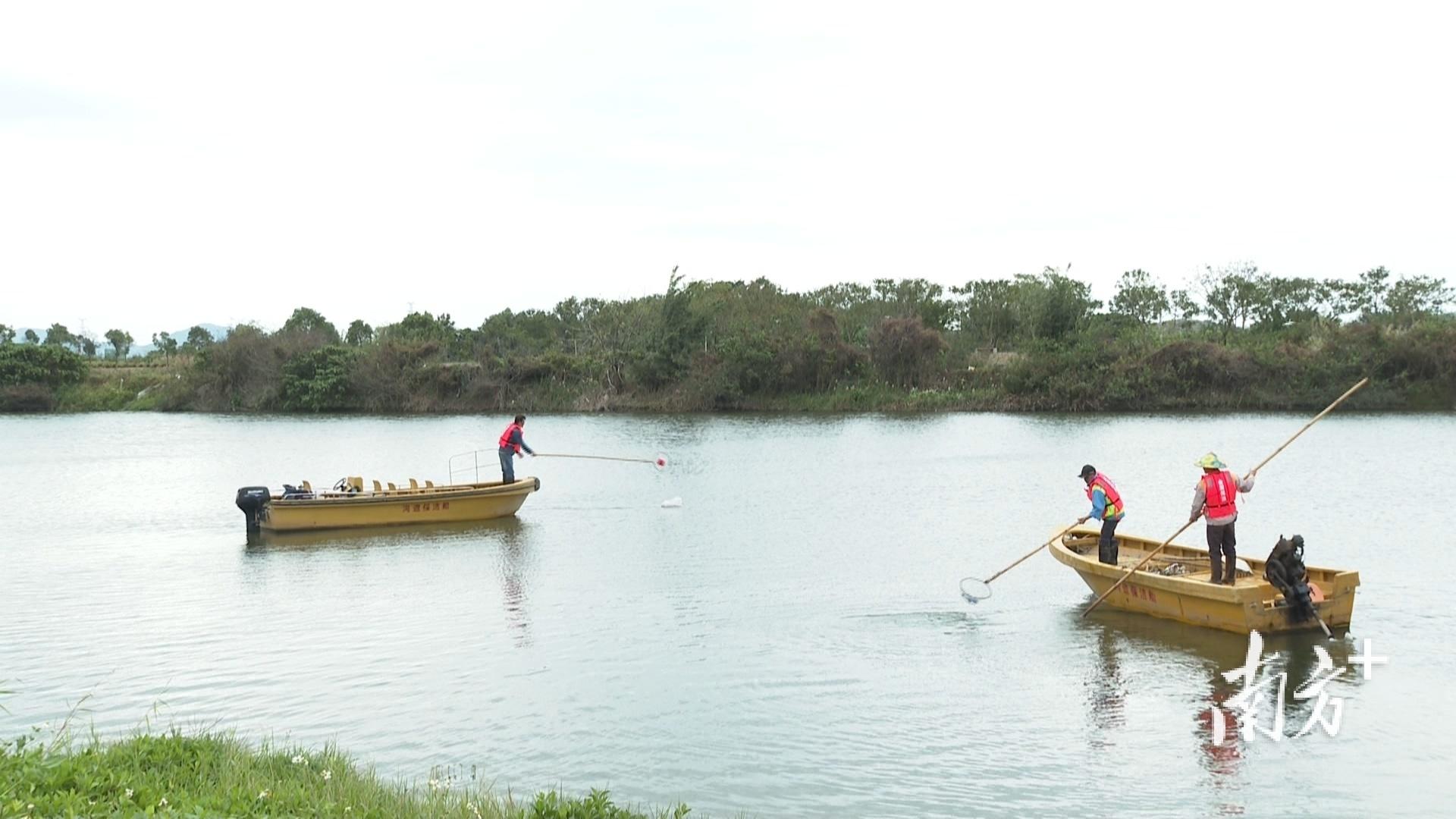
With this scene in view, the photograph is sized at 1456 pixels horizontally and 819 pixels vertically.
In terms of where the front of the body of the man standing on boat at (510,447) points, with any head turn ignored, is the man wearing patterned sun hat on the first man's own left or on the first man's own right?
on the first man's own right

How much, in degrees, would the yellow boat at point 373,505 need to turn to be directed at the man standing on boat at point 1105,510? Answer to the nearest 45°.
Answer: approximately 45° to its right

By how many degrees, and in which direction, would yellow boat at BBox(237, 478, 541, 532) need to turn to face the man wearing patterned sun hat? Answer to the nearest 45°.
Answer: approximately 45° to its right

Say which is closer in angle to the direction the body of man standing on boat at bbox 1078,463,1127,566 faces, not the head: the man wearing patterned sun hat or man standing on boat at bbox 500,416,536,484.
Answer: the man standing on boat

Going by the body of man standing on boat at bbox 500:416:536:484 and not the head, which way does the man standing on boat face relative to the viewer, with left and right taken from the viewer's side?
facing to the right of the viewer

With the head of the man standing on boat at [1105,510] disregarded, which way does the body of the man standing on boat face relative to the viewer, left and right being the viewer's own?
facing to the left of the viewer

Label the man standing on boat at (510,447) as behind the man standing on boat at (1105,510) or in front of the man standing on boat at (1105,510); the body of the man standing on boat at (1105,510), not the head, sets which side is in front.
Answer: in front

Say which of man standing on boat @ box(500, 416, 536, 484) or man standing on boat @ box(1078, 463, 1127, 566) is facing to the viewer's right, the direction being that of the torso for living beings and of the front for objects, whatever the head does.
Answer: man standing on boat @ box(500, 416, 536, 484)

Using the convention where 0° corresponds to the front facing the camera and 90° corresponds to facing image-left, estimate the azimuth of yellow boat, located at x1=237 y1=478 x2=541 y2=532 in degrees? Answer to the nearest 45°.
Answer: approximately 270°

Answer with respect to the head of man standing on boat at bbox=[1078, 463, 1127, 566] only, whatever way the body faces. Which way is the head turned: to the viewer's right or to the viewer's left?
to the viewer's left

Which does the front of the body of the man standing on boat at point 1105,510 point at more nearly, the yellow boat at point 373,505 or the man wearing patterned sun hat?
the yellow boat
